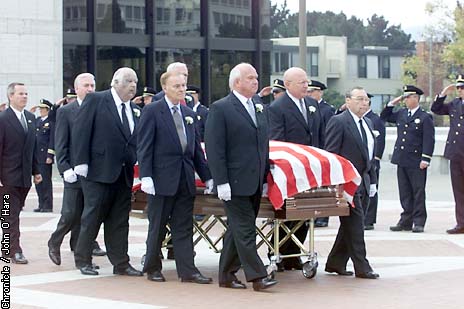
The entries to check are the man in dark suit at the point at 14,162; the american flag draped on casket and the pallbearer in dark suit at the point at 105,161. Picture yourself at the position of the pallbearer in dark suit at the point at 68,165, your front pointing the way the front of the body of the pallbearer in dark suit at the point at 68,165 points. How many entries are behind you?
1

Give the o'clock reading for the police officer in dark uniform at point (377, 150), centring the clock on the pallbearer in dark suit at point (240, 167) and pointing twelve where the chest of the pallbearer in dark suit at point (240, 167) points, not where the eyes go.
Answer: the police officer in dark uniform at point (377, 150) is roughly at 8 o'clock from the pallbearer in dark suit at point (240, 167).

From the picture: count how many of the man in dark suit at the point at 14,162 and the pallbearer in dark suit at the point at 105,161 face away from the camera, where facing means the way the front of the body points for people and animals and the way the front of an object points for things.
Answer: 0

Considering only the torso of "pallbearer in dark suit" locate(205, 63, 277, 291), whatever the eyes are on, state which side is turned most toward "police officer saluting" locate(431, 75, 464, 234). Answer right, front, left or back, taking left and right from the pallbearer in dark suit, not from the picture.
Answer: left

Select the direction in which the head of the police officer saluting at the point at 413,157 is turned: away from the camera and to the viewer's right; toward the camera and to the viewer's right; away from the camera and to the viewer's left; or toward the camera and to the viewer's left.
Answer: toward the camera and to the viewer's left

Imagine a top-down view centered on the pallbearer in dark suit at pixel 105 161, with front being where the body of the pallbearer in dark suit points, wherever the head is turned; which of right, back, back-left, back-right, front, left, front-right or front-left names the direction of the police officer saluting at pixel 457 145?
left

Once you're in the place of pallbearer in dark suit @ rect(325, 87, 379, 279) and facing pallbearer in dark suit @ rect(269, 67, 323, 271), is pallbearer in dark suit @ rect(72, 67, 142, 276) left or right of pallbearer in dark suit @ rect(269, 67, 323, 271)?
left
